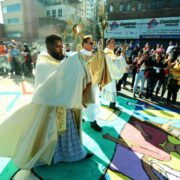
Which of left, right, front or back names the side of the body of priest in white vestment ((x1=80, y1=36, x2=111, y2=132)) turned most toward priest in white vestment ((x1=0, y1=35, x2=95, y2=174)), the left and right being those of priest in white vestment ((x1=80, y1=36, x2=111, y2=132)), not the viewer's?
right

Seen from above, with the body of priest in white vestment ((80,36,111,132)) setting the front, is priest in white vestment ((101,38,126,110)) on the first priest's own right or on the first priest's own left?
on the first priest's own left
